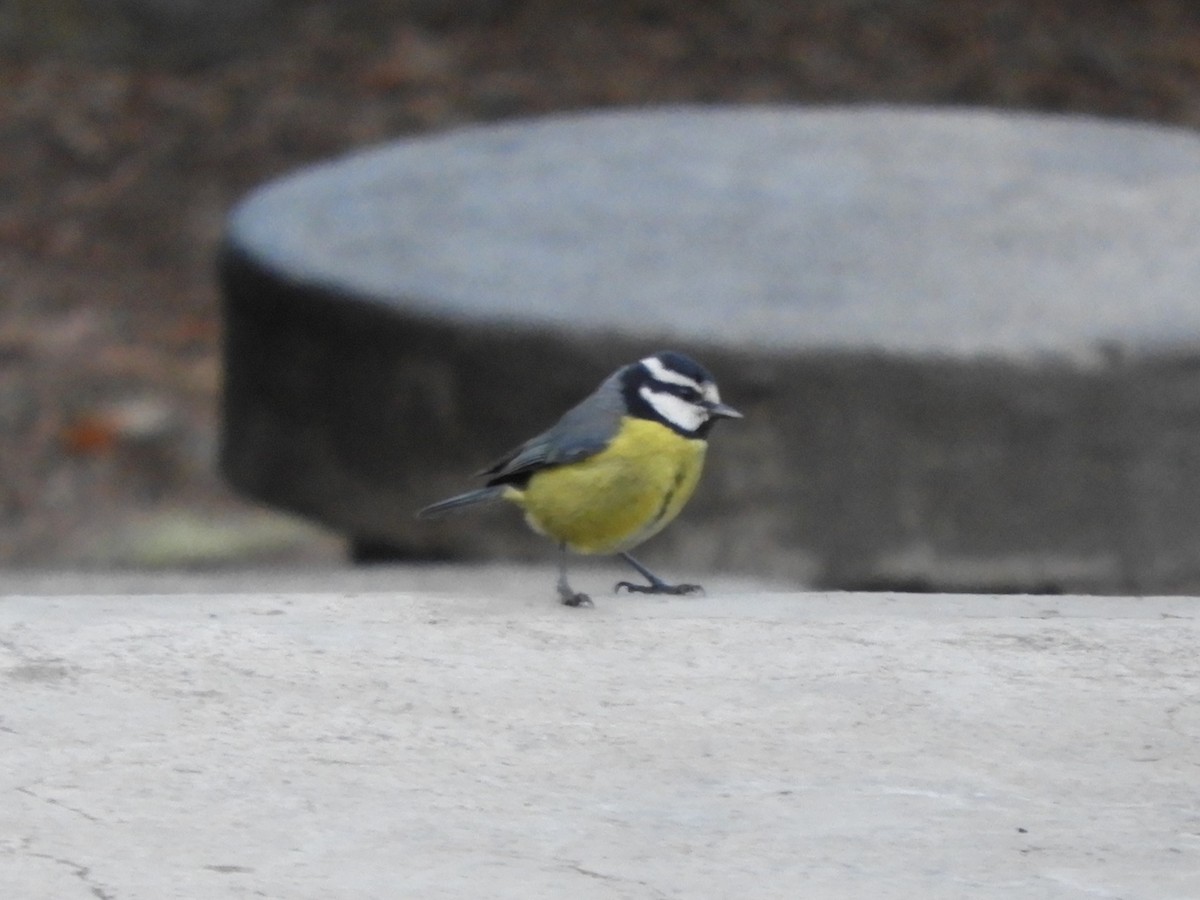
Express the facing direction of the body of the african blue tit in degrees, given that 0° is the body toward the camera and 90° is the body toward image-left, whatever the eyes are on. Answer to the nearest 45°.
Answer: approximately 270°

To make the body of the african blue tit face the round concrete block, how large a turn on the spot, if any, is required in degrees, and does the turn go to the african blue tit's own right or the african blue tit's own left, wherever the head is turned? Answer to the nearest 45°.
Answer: approximately 90° to the african blue tit's own left
